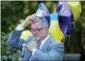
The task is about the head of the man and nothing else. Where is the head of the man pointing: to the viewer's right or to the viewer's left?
to the viewer's left

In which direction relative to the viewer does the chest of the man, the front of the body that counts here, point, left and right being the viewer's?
facing the viewer and to the left of the viewer
